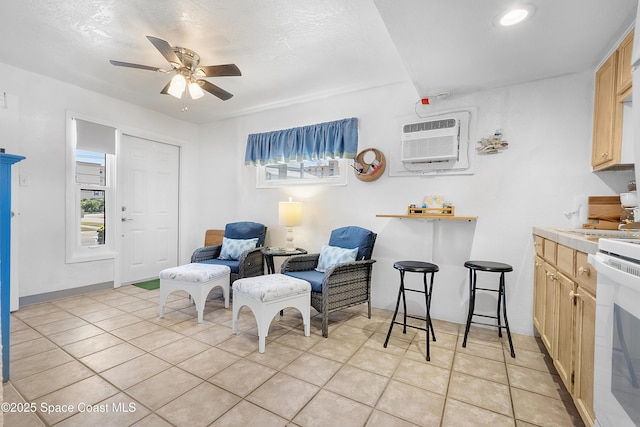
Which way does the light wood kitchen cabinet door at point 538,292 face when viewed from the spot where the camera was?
facing to the left of the viewer

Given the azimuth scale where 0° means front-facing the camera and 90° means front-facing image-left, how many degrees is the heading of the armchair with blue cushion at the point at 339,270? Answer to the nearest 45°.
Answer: approximately 45°

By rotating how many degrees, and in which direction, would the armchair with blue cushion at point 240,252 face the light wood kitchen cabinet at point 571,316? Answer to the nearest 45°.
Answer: approximately 90° to its left

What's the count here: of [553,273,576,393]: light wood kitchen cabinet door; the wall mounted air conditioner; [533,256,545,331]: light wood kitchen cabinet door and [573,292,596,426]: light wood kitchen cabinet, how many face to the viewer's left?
3

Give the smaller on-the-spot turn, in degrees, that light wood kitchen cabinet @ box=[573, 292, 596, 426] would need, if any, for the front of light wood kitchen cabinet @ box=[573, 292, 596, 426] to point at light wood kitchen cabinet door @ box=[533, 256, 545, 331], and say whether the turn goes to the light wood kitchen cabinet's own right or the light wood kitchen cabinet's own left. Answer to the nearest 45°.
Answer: approximately 90° to the light wood kitchen cabinet's own right

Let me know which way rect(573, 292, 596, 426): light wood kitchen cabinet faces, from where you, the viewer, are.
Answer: facing to the left of the viewer

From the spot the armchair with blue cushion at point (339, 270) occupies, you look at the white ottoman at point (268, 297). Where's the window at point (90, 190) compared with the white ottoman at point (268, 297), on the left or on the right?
right

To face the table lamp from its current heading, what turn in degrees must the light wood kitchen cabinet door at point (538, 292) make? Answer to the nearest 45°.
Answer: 0° — it already faces it

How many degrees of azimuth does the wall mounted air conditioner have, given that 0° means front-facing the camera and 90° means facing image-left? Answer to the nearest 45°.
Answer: approximately 0°

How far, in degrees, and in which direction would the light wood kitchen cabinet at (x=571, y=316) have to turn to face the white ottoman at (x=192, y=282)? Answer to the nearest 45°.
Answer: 0° — it already faces it

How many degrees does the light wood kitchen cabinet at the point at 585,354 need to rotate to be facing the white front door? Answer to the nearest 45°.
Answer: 0° — it already faces it
